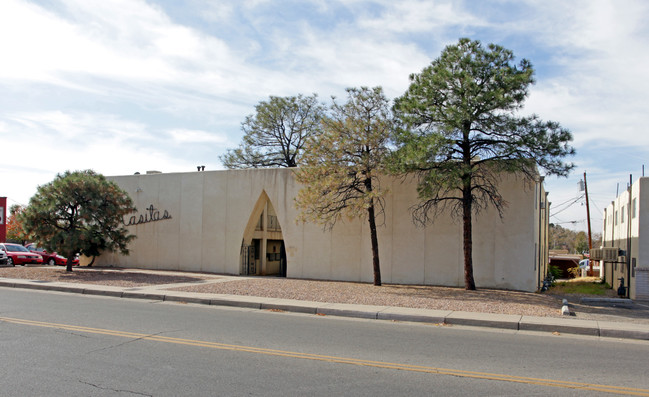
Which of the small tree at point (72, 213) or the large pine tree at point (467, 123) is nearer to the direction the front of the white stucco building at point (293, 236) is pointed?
the large pine tree

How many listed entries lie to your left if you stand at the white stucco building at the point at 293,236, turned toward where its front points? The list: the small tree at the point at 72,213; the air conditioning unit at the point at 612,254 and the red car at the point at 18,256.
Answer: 1

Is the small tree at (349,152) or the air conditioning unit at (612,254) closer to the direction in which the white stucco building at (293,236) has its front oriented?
the small tree

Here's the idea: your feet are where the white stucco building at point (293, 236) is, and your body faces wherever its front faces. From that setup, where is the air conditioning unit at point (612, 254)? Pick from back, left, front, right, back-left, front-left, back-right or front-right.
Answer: left

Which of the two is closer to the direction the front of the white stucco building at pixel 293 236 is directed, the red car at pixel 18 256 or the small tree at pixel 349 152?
the small tree

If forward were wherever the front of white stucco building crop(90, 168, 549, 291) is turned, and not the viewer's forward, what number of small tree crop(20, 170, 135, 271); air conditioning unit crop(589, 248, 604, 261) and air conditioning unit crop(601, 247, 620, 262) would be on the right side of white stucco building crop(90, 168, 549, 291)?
1

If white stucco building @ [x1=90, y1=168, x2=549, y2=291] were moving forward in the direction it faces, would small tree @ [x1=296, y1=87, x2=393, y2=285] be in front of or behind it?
in front

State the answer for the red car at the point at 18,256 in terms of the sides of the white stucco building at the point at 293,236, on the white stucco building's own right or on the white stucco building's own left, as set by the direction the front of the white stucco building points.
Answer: on the white stucco building's own right

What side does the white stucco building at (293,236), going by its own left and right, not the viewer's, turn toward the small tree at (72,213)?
right

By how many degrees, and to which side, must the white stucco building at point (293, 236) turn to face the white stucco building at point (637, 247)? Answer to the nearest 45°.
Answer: approximately 45° to its left

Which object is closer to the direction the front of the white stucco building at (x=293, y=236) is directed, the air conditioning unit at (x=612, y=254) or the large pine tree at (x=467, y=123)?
the large pine tree

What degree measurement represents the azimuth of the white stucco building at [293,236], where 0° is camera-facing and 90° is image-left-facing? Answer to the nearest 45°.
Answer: approximately 0°
